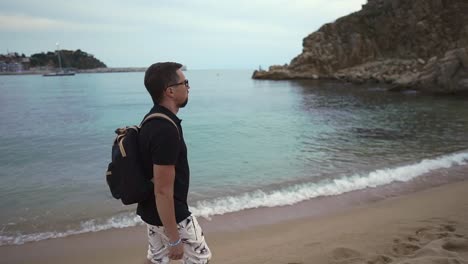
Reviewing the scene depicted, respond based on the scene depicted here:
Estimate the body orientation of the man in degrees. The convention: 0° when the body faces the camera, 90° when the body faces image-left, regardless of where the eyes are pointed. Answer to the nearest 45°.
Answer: approximately 270°

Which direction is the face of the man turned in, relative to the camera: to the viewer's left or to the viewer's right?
to the viewer's right
